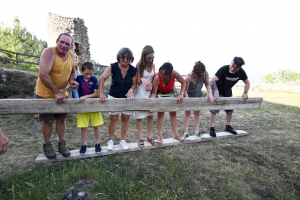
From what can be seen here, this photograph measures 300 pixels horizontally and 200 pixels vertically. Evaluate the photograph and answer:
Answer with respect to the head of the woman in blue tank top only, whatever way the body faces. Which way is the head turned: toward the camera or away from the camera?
toward the camera

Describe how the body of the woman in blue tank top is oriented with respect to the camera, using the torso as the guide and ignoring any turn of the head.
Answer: toward the camera
